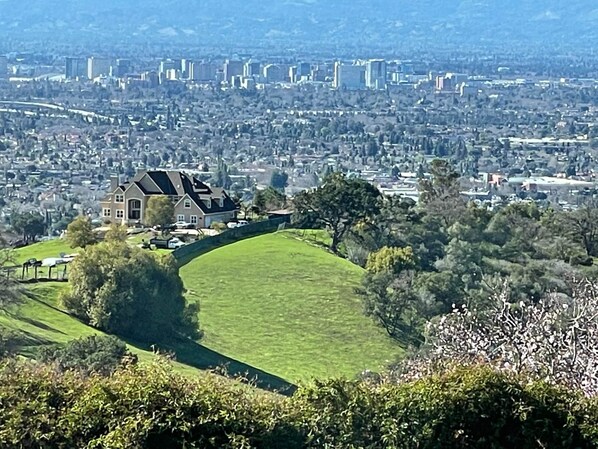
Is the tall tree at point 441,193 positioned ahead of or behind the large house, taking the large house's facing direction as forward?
behind

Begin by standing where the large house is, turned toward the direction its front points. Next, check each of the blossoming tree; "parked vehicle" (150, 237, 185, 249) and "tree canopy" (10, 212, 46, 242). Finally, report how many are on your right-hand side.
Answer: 1

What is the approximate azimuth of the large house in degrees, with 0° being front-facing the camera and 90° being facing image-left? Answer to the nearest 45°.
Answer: approximately 45°

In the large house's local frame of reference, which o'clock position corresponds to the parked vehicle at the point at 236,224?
The parked vehicle is roughly at 9 o'clock from the large house.

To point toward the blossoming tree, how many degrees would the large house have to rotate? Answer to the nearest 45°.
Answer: approximately 45° to its left

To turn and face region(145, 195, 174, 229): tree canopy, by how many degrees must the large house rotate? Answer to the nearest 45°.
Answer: approximately 45° to its left

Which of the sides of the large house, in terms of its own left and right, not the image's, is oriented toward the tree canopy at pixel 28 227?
right
